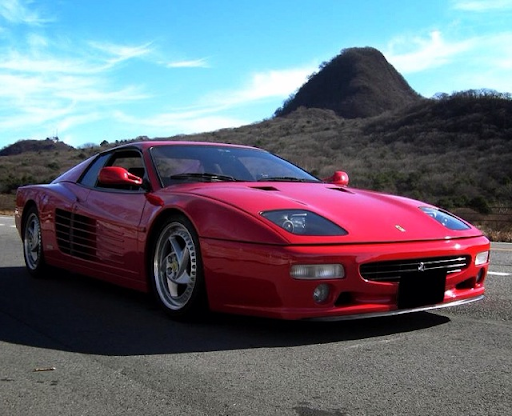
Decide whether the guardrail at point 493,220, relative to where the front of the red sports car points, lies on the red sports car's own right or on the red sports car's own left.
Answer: on the red sports car's own left

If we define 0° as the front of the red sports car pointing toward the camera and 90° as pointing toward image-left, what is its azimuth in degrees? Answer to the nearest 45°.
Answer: approximately 315°
